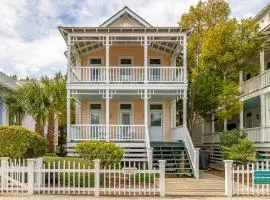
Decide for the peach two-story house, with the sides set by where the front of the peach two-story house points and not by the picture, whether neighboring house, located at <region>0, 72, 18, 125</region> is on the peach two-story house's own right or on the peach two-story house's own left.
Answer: on the peach two-story house's own right

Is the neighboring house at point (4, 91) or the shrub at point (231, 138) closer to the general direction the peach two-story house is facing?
the shrub

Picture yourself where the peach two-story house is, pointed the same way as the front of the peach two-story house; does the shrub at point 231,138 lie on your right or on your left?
on your left

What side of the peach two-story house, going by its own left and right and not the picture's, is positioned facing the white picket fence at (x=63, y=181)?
front

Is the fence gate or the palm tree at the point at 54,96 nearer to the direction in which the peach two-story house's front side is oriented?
the fence gate

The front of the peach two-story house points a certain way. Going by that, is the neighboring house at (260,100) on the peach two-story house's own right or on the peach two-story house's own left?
on the peach two-story house's own left

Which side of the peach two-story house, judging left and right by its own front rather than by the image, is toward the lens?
front

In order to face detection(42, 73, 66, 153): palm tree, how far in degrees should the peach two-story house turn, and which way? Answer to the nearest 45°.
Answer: approximately 135° to its right

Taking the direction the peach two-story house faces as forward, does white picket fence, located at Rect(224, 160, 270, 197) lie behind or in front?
in front

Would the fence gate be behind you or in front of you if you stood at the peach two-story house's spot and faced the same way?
in front

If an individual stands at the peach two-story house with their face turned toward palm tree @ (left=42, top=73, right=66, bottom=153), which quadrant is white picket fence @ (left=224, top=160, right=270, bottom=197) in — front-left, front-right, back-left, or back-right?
back-left

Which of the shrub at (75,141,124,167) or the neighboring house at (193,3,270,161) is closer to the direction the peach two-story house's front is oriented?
the shrub

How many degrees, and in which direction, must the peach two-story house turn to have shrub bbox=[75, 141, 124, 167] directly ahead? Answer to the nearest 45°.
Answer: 0° — it already faces it
